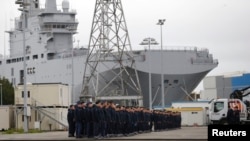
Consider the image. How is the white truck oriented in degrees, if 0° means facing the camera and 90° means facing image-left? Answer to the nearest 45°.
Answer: approximately 90°
